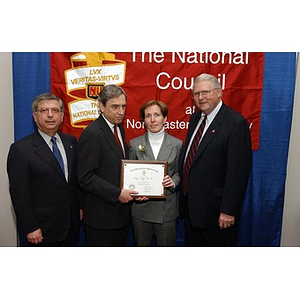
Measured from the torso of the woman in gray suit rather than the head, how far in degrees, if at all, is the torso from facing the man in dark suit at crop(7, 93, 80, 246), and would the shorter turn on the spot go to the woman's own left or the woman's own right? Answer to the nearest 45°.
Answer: approximately 90° to the woman's own right

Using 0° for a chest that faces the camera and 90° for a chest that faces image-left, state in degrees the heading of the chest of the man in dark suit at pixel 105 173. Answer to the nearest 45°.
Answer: approximately 315°

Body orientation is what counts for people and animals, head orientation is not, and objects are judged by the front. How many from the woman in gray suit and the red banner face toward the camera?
2

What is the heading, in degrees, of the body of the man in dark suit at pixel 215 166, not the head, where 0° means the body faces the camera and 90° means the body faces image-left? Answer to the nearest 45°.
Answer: approximately 45°
